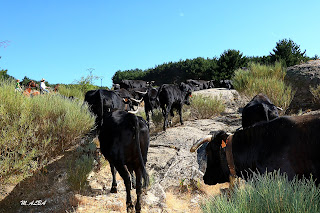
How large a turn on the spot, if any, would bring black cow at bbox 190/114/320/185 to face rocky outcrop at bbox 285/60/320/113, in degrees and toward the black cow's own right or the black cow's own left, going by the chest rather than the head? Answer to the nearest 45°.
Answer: approximately 90° to the black cow's own right

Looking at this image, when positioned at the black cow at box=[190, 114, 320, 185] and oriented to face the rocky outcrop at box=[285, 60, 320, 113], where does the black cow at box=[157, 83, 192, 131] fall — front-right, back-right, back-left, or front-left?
front-left

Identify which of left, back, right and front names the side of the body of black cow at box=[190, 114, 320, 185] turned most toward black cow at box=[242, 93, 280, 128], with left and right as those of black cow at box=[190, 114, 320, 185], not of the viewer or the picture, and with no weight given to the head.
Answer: right

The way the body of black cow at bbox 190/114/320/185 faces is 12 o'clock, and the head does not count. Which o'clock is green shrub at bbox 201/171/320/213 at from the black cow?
The green shrub is roughly at 9 o'clock from the black cow.

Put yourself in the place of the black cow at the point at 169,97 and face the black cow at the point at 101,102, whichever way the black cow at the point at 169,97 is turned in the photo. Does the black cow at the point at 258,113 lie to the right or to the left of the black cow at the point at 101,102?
left

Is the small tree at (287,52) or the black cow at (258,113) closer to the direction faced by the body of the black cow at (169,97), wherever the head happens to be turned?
the small tree

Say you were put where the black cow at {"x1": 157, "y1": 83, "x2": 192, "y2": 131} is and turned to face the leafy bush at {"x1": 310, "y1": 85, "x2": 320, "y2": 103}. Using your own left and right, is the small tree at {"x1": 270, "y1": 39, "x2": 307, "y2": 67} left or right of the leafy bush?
left

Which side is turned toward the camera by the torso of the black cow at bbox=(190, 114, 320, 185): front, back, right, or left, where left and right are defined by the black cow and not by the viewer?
left

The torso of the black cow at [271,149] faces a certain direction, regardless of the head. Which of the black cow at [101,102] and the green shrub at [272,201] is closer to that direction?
the black cow

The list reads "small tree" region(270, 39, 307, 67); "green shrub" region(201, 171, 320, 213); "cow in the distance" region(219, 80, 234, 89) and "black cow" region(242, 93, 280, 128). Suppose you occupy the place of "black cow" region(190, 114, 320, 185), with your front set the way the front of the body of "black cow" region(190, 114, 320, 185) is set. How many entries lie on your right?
3
